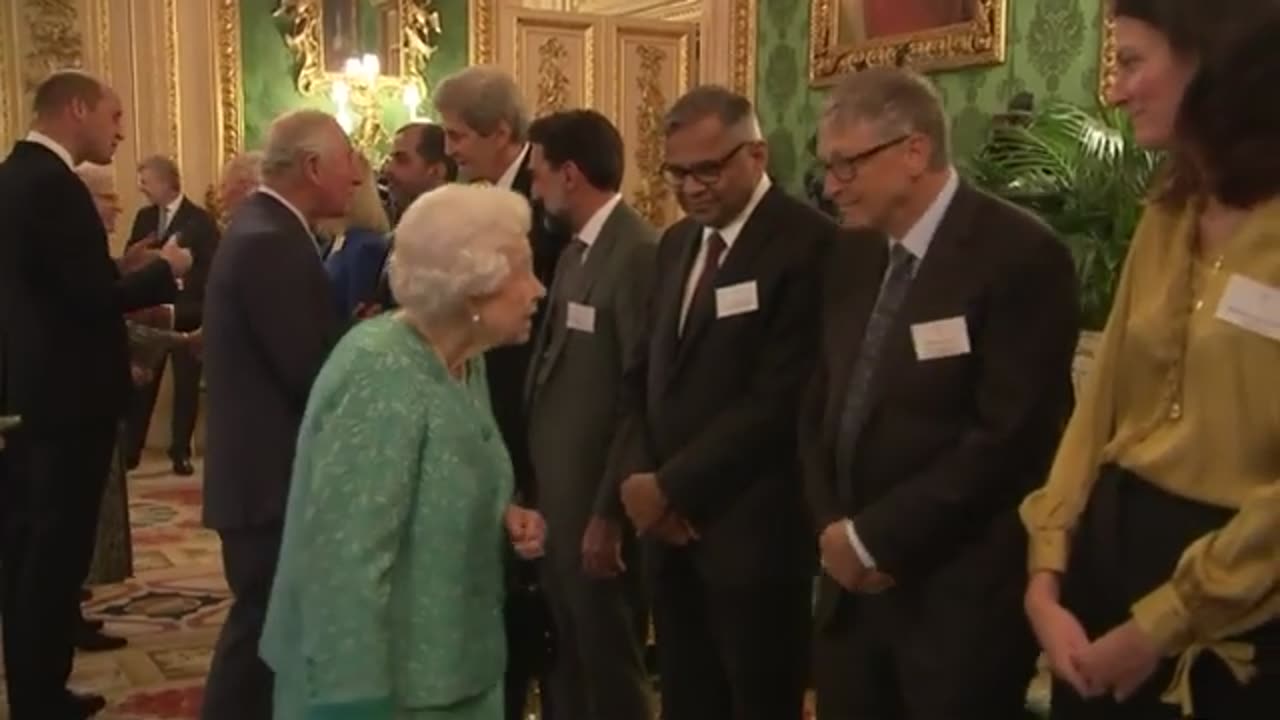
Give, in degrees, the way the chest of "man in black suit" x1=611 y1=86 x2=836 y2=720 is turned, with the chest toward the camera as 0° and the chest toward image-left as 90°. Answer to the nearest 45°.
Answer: approximately 45°

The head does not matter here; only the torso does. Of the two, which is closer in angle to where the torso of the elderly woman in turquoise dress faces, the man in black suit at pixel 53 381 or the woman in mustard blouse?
the woman in mustard blouse

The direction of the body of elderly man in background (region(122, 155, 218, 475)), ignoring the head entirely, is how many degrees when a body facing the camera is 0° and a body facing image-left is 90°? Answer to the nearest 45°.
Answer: approximately 45°

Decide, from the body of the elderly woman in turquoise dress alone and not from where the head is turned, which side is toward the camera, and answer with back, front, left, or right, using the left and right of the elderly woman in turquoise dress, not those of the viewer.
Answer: right

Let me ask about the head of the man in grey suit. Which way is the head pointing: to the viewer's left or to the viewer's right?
to the viewer's left

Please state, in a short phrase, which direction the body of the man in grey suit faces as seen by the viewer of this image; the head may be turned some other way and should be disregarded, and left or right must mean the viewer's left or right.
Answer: facing the viewer and to the left of the viewer

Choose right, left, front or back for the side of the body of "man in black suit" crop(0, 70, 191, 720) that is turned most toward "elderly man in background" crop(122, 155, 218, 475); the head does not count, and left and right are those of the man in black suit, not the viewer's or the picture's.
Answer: left

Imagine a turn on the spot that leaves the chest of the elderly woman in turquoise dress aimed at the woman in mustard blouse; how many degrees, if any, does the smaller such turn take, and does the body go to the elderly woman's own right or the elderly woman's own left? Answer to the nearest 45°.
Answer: approximately 45° to the elderly woman's own right

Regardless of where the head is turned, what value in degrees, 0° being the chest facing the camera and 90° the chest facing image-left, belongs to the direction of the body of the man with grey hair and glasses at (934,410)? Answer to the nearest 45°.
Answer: approximately 45°

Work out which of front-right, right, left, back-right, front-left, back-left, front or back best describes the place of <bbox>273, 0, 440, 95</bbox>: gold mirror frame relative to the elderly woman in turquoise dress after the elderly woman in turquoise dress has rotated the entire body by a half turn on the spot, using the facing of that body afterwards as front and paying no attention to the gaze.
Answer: right

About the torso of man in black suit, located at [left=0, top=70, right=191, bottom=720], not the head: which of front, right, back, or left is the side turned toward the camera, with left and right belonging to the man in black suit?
right

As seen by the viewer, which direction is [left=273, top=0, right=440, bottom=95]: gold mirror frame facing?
toward the camera

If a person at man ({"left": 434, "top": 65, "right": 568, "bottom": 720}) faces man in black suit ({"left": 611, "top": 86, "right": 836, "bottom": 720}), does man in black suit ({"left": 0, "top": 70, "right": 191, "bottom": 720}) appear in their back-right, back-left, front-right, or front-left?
back-right
